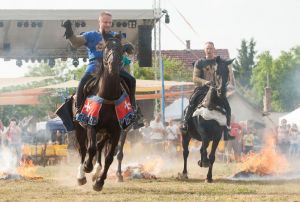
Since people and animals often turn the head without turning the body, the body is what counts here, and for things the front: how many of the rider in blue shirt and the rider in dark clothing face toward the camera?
2

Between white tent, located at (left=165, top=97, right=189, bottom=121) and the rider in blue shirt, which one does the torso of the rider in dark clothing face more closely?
the rider in blue shirt

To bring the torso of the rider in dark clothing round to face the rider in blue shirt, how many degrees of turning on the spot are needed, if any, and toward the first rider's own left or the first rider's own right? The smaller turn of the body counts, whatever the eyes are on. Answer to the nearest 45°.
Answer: approximately 45° to the first rider's own right

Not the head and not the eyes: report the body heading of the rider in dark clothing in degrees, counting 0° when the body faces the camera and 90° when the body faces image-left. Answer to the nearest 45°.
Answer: approximately 0°

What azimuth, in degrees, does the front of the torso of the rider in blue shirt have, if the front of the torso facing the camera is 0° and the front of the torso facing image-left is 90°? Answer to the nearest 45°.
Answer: approximately 0°

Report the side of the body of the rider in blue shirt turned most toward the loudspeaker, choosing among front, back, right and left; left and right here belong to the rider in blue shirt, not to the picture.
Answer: back

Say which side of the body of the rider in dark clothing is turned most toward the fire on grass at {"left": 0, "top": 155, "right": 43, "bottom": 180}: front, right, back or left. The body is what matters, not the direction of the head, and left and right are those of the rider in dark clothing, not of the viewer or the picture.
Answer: right

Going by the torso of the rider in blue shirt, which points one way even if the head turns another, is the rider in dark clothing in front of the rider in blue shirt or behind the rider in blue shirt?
behind

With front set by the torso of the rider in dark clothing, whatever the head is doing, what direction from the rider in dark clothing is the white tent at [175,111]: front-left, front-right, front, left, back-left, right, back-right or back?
back

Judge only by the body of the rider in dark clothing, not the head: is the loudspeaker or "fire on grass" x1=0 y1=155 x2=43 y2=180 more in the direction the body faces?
the fire on grass

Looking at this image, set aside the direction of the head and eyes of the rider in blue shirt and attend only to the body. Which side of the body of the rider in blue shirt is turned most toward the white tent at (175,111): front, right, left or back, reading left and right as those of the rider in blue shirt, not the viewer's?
back
